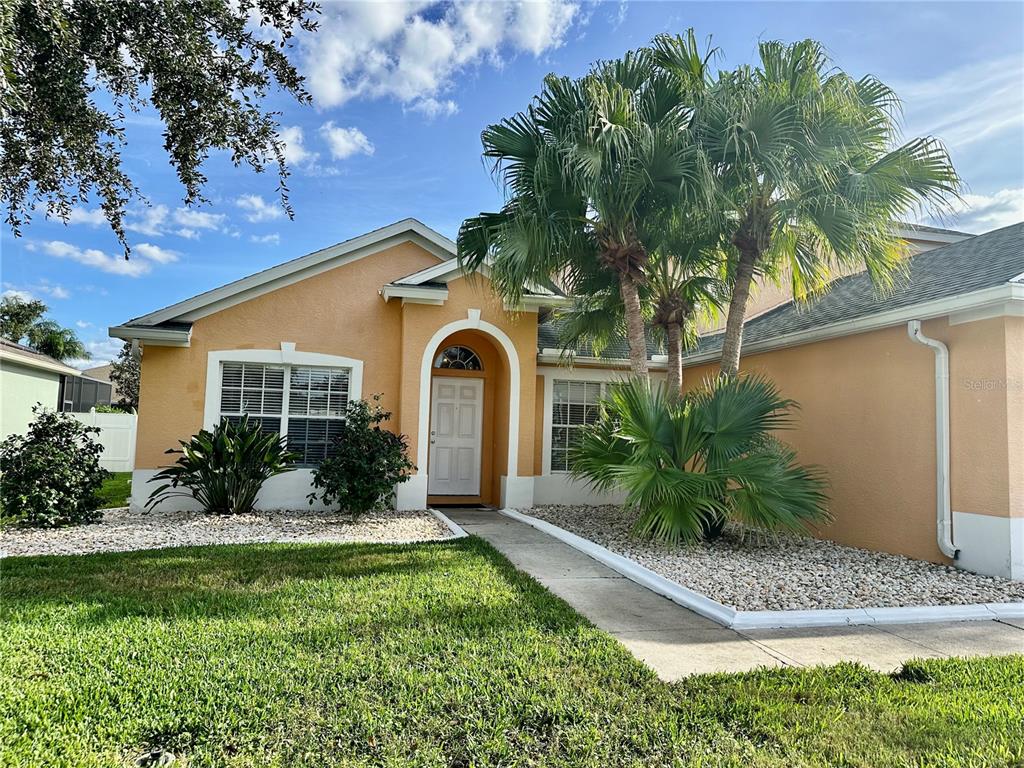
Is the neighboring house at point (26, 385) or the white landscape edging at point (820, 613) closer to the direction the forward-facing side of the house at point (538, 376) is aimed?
the white landscape edging

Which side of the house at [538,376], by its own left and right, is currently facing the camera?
front

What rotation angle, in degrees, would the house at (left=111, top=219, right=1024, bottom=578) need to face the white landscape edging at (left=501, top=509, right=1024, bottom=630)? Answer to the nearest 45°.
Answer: approximately 45° to its left

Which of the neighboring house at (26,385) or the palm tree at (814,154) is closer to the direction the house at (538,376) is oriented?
the palm tree

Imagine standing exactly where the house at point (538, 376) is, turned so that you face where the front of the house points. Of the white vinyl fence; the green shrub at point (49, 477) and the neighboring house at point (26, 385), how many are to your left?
0

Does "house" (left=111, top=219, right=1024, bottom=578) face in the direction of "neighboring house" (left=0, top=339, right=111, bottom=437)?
no

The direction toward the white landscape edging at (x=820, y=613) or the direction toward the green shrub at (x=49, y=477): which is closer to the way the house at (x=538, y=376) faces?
the white landscape edging

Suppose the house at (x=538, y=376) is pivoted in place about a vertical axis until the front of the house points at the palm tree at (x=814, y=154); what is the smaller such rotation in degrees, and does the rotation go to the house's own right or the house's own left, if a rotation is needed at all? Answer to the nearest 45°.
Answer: approximately 45° to the house's own left

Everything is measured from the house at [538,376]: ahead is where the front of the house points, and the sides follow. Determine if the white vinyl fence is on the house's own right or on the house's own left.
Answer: on the house's own right
